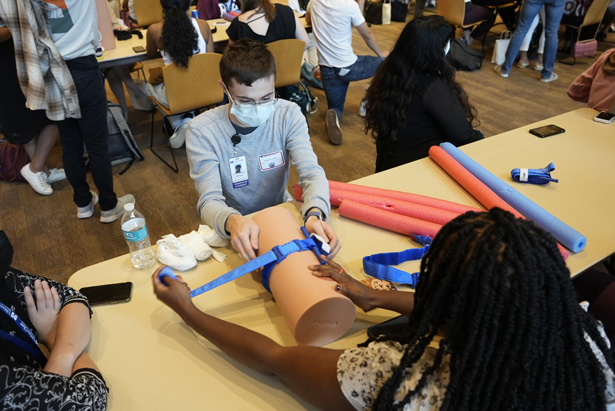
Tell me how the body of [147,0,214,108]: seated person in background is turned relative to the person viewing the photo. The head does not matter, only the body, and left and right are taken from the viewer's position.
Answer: facing away from the viewer

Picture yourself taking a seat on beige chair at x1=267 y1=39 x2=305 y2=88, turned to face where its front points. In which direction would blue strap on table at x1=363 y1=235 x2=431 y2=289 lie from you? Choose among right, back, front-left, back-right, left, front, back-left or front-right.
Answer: back

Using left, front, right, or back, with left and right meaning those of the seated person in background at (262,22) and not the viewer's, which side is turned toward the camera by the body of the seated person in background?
back

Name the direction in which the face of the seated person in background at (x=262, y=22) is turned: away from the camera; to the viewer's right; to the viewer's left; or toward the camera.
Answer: away from the camera

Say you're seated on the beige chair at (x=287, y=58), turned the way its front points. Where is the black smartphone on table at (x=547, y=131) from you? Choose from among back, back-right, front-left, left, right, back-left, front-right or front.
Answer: back-right

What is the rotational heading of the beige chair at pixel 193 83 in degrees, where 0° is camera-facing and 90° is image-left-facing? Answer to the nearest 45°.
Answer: approximately 135°

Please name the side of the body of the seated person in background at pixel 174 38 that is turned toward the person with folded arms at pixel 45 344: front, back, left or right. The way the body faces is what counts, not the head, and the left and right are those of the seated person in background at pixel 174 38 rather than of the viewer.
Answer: back

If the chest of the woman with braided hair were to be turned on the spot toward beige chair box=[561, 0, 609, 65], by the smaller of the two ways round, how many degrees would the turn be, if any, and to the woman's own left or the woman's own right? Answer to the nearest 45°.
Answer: approximately 45° to the woman's own right

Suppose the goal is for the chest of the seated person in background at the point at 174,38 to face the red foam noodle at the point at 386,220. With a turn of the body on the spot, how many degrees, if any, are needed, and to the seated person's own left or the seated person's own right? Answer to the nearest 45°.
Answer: approximately 180°

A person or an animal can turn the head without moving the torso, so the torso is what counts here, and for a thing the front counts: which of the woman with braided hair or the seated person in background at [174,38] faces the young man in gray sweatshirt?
the woman with braided hair

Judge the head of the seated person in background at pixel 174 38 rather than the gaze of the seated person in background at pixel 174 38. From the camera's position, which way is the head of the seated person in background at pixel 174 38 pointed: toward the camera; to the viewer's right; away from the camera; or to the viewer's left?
away from the camera

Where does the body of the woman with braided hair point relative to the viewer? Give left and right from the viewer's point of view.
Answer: facing away from the viewer and to the left of the viewer

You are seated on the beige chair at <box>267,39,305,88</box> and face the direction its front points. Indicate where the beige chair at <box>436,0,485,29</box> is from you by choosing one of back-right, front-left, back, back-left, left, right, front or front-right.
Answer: front-right

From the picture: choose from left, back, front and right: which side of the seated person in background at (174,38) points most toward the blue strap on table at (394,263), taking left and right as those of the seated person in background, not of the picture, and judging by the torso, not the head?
back

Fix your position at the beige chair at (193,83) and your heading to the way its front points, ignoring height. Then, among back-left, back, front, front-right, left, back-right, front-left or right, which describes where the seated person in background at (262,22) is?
right
